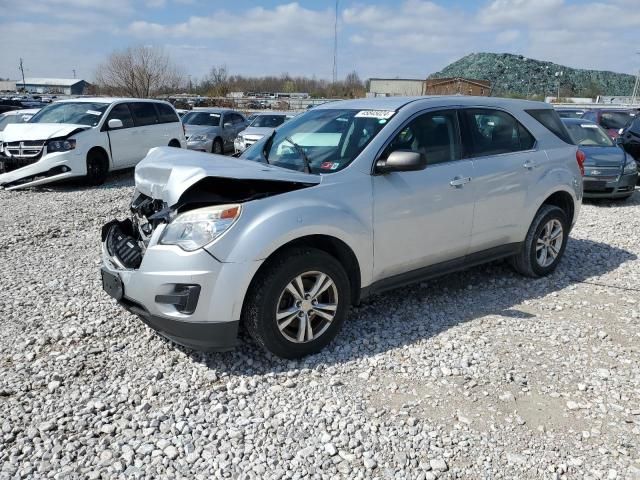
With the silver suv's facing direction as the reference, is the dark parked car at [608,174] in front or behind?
behind

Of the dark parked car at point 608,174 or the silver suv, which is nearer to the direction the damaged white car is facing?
the silver suv

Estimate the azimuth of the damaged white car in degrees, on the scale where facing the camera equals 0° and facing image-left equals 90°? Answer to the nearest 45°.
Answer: approximately 45°

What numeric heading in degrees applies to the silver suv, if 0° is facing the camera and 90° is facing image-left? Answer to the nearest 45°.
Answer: approximately 45°

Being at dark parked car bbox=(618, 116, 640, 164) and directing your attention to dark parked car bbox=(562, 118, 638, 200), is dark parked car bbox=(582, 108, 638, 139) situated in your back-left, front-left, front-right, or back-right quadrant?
back-right

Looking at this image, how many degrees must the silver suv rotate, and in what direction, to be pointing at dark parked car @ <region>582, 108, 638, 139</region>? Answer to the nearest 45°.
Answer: approximately 180°

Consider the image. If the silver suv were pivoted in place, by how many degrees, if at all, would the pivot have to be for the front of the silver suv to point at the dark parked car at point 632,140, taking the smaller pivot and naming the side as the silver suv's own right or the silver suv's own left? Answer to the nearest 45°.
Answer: approximately 180°

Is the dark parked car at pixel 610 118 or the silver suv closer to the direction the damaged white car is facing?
the silver suv

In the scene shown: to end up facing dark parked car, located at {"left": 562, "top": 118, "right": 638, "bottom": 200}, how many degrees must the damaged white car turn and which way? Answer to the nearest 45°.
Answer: approximately 90° to its left

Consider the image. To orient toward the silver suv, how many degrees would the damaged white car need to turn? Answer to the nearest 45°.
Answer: approximately 45° to its left

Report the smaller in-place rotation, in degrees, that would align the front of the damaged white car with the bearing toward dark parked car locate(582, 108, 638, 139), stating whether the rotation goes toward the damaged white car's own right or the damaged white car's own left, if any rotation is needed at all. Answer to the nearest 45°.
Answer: approximately 135° to the damaged white car's own left
